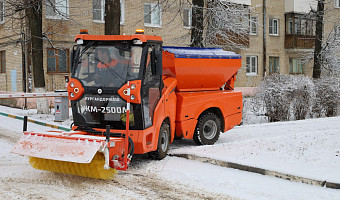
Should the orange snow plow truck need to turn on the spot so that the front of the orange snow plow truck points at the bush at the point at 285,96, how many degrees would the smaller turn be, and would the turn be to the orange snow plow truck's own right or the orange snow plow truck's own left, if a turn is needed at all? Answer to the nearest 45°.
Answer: approximately 180°

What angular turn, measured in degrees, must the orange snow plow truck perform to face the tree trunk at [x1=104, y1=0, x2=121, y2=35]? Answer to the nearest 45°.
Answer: approximately 135° to its right

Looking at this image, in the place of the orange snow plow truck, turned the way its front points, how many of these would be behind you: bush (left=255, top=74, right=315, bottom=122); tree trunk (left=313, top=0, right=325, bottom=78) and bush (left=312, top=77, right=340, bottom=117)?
3

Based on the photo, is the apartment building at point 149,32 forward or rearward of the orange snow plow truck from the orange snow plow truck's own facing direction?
rearward

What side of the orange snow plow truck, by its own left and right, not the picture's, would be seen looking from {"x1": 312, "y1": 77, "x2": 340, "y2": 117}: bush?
back

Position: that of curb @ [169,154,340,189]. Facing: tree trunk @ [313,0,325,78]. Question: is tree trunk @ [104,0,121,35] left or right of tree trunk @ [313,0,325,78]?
left

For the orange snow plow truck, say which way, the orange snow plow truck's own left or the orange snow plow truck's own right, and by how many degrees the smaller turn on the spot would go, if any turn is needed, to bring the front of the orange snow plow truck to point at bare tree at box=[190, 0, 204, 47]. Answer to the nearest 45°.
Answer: approximately 135° to the orange snow plow truck's own right

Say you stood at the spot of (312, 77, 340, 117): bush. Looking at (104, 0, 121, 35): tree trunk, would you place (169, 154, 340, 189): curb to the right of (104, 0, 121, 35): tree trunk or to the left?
left

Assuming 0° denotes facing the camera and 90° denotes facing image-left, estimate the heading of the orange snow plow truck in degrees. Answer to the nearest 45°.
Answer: approximately 45°

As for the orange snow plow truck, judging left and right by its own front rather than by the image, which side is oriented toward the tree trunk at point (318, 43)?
back

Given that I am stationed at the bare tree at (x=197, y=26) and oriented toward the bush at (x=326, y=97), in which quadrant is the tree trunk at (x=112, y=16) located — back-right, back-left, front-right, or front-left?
back-right
